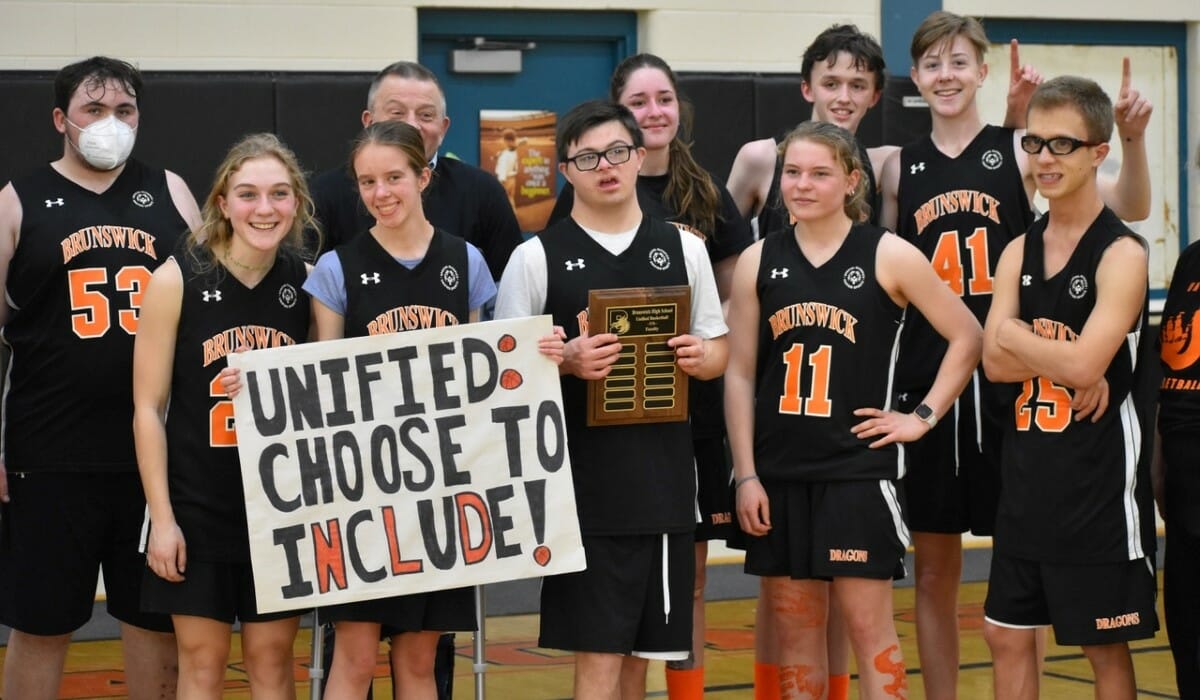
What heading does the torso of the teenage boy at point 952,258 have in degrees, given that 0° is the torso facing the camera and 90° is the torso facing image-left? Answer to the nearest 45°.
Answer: approximately 0°

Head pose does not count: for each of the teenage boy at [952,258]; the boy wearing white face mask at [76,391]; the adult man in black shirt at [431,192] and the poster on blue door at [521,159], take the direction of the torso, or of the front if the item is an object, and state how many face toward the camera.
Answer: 4

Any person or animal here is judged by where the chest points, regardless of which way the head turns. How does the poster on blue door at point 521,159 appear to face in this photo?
toward the camera

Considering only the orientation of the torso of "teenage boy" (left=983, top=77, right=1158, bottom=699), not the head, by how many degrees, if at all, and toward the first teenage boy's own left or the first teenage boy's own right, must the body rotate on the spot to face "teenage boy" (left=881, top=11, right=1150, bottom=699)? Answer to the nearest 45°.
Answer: approximately 90° to the first teenage boy's own right

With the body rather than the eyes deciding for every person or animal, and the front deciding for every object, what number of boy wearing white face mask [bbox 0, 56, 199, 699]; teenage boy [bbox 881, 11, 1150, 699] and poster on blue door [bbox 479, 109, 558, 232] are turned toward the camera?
3

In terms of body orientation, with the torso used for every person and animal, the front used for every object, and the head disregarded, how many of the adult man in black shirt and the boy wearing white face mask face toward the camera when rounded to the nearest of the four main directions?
2

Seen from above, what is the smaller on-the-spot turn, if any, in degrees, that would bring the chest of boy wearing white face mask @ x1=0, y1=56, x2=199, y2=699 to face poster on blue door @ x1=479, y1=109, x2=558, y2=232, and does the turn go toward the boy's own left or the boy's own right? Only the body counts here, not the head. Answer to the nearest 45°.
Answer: approximately 135° to the boy's own left

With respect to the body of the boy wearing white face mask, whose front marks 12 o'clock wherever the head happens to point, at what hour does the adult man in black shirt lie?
The adult man in black shirt is roughly at 9 o'clock from the boy wearing white face mask.

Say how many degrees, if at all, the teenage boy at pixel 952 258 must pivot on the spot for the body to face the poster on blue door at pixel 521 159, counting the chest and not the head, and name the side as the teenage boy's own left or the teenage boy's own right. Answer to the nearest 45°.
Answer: approximately 135° to the teenage boy's own right

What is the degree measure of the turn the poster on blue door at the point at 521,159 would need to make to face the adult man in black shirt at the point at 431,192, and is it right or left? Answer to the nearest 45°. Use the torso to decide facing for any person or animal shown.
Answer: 0° — it already faces them

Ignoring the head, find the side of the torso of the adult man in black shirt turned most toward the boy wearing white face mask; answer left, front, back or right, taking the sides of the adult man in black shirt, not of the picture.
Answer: right

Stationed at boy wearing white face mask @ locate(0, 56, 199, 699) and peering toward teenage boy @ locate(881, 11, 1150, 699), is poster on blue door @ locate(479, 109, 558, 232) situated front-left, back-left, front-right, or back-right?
front-left

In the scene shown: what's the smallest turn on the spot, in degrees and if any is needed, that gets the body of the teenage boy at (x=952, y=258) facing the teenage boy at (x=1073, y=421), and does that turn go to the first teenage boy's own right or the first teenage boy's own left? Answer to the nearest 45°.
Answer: approximately 45° to the first teenage boy's own left

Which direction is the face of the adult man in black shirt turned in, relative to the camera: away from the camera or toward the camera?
toward the camera

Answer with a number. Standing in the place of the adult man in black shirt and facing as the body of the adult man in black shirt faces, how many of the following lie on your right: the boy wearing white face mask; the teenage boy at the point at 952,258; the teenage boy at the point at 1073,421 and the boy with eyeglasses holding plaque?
1

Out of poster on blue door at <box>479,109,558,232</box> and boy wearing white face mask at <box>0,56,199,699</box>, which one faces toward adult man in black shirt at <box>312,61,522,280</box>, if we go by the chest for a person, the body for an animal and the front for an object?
the poster on blue door

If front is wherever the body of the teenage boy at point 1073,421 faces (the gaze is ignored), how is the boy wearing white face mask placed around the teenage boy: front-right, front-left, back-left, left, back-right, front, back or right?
front-right

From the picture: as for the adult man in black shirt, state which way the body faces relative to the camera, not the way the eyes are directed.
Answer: toward the camera
